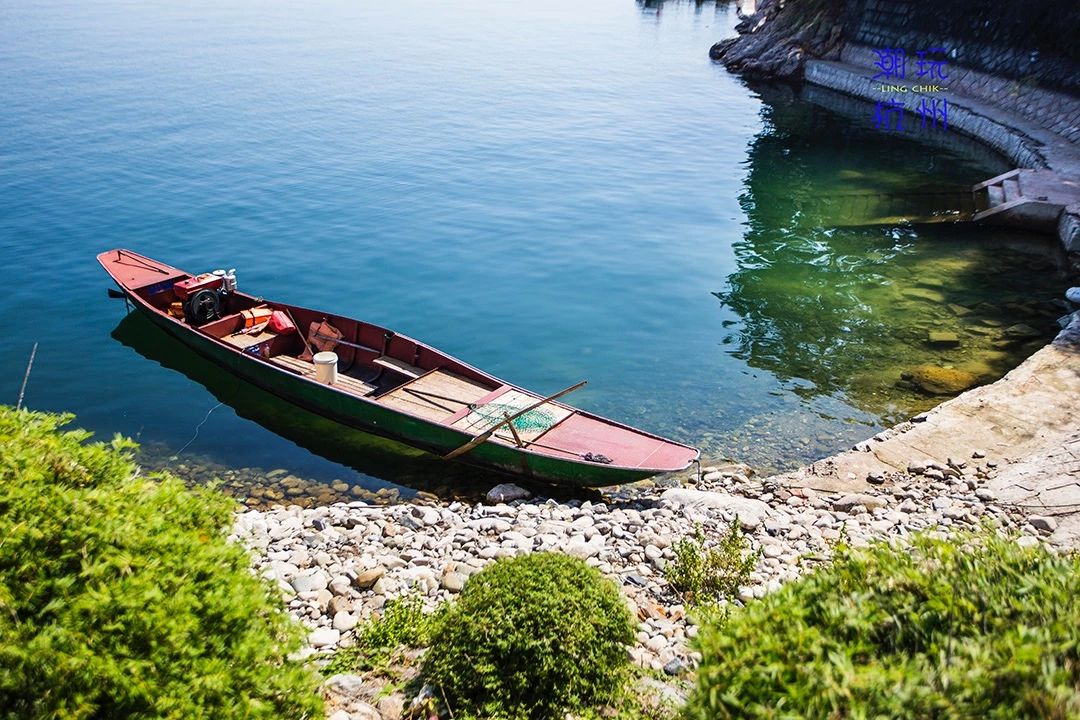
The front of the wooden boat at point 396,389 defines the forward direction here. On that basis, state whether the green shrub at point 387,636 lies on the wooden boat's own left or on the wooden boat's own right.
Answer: on the wooden boat's own right

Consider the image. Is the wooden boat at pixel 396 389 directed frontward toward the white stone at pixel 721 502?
yes

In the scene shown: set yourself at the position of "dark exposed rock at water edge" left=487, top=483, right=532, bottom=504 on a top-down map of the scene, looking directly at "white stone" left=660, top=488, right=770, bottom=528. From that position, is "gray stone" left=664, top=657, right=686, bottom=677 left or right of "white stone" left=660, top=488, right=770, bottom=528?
right

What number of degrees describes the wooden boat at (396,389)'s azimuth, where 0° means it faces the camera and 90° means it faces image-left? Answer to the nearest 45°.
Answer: approximately 315°

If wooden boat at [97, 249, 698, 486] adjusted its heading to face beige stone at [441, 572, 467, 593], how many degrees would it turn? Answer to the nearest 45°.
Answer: approximately 45° to its right

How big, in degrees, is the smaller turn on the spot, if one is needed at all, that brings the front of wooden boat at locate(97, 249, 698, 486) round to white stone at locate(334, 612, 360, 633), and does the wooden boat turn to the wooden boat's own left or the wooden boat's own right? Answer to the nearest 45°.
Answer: approximately 45° to the wooden boat's own right

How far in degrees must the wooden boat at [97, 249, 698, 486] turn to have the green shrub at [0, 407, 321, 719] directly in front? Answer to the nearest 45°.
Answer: approximately 45° to its right

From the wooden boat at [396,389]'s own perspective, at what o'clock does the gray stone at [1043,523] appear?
The gray stone is roughly at 12 o'clock from the wooden boat.

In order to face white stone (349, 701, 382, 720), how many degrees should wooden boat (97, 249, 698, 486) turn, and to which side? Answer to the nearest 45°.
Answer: approximately 45° to its right

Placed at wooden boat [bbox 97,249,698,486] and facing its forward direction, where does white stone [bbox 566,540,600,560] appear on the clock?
The white stone is roughly at 1 o'clock from the wooden boat.
